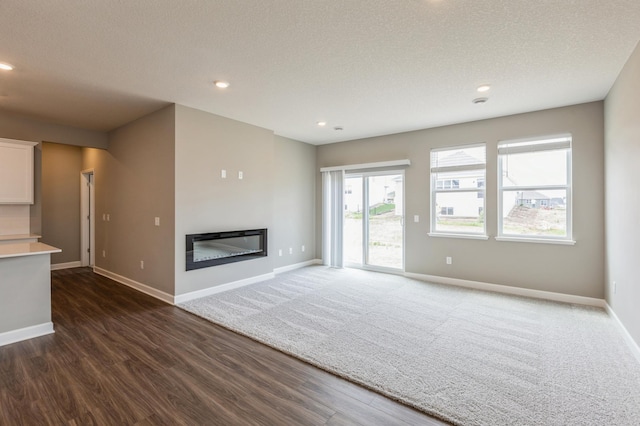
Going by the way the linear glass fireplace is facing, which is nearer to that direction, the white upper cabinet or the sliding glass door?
the sliding glass door

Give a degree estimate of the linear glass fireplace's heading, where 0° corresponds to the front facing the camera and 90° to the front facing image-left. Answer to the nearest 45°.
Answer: approximately 315°

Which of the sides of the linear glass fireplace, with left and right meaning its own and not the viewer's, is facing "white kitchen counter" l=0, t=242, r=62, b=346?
right

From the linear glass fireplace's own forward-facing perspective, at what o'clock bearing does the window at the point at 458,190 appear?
The window is roughly at 11 o'clock from the linear glass fireplace.

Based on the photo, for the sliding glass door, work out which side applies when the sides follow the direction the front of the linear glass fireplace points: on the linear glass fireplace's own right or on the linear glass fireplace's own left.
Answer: on the linear glass fireplace's own left

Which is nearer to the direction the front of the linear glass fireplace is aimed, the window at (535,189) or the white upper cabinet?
the window

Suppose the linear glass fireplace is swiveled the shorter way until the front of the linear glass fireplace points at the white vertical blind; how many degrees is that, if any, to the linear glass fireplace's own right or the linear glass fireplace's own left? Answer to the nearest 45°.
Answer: approximately 90° to the linear glass fireplace's own left

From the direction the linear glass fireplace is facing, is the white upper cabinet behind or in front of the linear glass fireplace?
behind

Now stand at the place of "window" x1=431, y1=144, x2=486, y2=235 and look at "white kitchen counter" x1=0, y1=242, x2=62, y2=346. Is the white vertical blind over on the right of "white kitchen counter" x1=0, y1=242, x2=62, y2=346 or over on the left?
right
